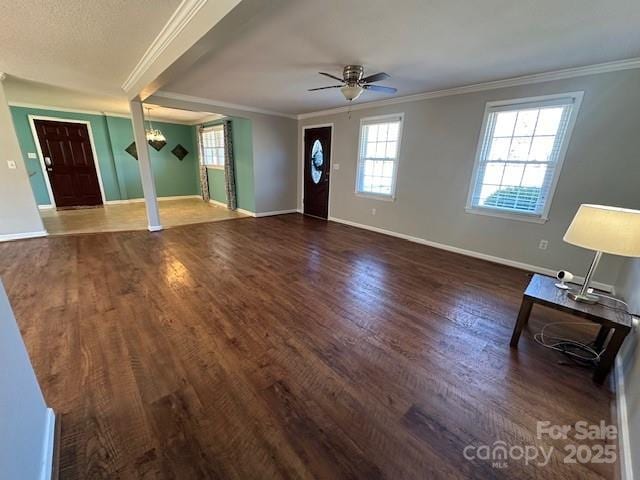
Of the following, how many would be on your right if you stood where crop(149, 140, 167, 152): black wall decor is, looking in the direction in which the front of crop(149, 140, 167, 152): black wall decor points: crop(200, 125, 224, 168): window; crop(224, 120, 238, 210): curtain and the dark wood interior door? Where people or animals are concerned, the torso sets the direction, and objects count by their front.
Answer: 1

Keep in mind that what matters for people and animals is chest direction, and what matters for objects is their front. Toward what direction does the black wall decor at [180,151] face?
toward the camera

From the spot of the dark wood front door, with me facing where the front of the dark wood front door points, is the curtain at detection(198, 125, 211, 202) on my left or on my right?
on my right

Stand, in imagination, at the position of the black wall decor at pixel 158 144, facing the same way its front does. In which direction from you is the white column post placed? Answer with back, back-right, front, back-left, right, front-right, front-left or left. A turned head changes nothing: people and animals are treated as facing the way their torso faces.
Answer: front

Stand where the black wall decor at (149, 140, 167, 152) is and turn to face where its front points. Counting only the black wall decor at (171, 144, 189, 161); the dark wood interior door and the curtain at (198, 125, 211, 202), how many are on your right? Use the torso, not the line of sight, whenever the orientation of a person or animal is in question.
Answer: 1

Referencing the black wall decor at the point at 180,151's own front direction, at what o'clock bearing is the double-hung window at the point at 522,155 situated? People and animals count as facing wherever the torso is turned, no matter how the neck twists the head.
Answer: The double-hung window is roughly at 11 o'clock from the black wall decor.

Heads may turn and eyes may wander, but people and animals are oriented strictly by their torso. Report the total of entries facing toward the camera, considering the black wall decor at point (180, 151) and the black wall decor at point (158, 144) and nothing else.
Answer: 2

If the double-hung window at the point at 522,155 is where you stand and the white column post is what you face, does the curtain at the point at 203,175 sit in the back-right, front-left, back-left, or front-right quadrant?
front-right

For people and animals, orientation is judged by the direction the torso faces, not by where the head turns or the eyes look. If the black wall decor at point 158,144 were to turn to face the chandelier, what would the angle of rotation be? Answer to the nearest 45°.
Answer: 0° — it already faces it

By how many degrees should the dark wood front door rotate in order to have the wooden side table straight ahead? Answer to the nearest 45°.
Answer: approximately 45° to its left

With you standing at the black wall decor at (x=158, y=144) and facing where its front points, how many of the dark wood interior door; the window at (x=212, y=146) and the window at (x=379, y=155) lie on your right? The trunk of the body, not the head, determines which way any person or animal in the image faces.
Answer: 1

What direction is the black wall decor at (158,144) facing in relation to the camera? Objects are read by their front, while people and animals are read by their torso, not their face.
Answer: toward the camera
